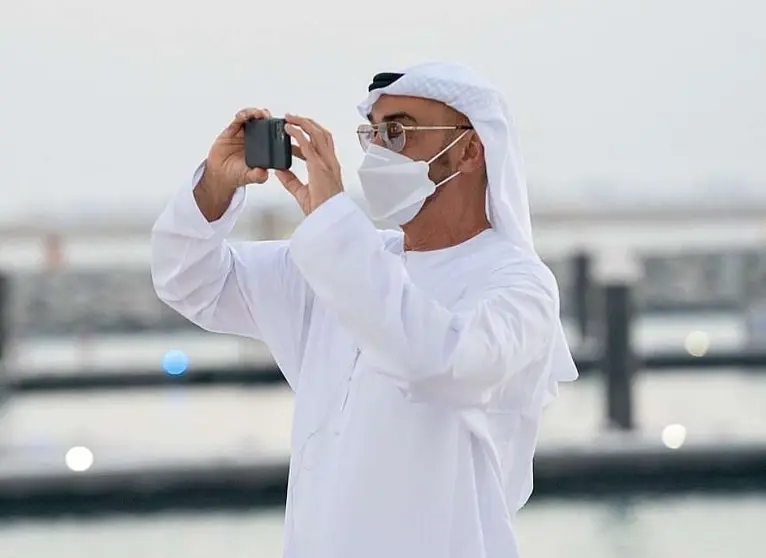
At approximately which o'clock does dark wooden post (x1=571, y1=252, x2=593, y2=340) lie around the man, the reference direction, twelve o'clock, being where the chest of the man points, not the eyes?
The dark wooden post is roughly at 5 o'clock from the man.

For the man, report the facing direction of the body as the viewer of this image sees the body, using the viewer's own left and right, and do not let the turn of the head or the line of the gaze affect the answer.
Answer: facing the viewer and to the left of the viewer

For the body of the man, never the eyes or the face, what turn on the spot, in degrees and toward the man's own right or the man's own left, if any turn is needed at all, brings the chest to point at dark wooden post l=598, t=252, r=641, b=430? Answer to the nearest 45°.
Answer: approximately 135° to the man's own right
